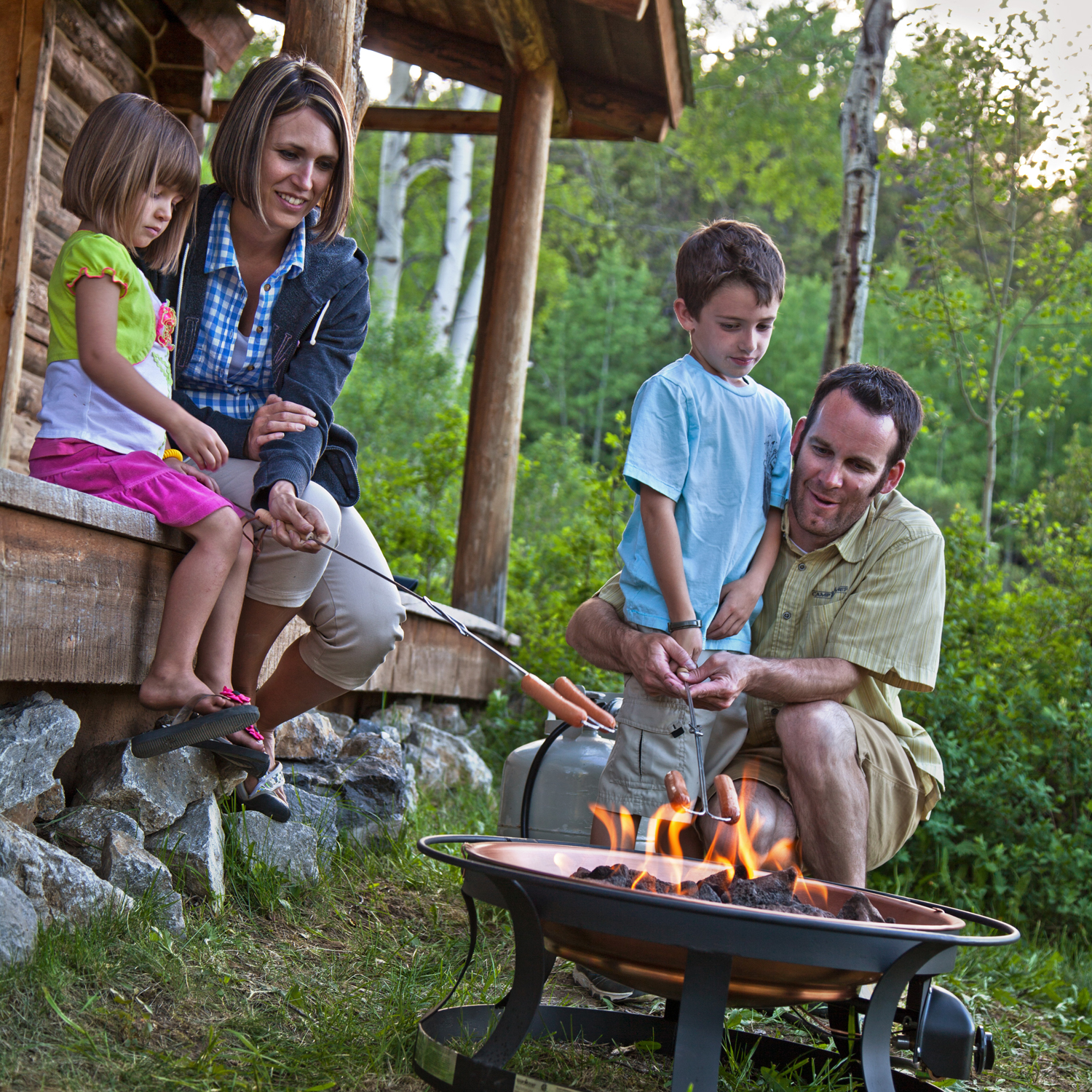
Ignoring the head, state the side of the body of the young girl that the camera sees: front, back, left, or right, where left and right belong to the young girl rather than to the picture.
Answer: right

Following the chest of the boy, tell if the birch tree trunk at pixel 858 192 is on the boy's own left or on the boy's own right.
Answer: on the boy's own left

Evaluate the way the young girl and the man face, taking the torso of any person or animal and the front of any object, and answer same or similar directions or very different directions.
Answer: very different directions

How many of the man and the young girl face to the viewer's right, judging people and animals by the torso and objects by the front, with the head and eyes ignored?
1

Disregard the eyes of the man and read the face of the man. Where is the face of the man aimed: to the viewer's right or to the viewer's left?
to the viewer's left

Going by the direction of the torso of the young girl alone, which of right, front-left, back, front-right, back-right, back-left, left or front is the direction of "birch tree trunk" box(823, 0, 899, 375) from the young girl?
front-left

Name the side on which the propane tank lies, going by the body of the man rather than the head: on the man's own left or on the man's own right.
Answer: on the man's own right

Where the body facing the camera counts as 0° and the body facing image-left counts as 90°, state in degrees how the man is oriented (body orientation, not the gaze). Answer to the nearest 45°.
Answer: approximately 45°
